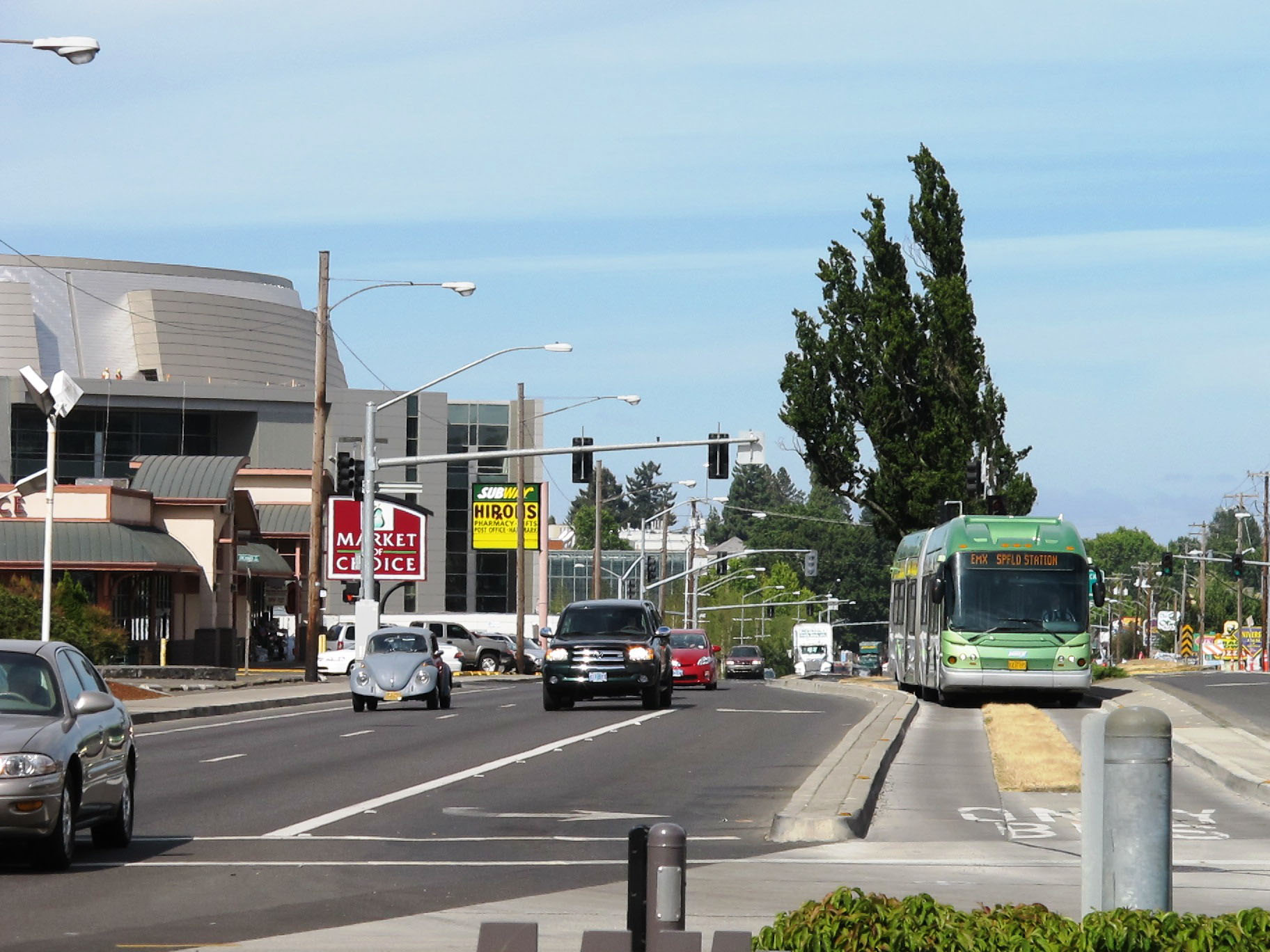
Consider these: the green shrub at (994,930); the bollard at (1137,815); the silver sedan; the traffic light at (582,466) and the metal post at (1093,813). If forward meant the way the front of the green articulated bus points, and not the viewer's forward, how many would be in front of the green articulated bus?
4

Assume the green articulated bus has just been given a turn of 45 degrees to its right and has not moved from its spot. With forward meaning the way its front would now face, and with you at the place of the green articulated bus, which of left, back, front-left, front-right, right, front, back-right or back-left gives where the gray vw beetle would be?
front-right

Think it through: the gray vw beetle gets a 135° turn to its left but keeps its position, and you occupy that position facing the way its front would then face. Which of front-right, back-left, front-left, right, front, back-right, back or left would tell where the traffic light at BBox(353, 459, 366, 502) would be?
front-left

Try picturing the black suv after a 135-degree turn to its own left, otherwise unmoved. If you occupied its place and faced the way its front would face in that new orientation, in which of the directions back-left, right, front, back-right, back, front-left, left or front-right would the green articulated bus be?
front-right

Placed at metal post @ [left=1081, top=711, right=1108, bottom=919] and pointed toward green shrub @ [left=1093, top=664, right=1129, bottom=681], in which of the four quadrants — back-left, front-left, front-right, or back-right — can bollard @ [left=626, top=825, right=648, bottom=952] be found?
back-left

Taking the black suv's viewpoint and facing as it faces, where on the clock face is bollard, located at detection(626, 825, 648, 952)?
The bollard is roughly at 12 o'clock from the black suv.

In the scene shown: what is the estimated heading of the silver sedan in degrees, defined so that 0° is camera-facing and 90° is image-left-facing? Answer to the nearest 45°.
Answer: approximately 0°

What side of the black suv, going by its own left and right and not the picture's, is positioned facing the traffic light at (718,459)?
back

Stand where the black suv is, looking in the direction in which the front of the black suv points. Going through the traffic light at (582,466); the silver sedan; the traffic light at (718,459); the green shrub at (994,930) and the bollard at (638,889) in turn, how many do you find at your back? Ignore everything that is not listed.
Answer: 2

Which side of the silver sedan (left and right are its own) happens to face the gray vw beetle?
back
